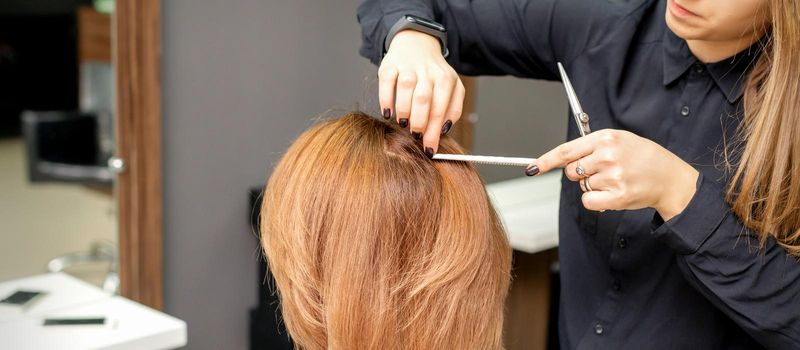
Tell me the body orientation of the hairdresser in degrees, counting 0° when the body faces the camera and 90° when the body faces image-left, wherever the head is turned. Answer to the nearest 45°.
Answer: approximately 45°

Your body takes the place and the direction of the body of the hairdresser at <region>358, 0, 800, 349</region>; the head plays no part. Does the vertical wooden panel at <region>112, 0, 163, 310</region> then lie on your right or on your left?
on your right

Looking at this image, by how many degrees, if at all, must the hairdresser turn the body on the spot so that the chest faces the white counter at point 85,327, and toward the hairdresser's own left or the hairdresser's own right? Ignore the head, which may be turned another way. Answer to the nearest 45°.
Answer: approximately 45° to the hairdresser's own right

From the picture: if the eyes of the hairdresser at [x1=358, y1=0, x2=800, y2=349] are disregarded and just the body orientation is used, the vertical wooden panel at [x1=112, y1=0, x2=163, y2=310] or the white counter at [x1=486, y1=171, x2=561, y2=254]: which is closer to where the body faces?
the vertical wooden panel

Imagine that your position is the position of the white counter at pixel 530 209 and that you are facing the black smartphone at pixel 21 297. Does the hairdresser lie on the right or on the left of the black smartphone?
left

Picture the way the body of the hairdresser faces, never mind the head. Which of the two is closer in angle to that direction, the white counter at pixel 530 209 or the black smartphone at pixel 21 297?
the black smartphone

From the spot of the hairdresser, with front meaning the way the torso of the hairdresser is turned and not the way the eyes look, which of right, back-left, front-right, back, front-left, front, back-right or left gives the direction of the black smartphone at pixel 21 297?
front-right

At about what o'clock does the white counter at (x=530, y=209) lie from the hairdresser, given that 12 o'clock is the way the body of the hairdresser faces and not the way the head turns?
The white counter is roughly at 4 o'clock from the hairdresser.
